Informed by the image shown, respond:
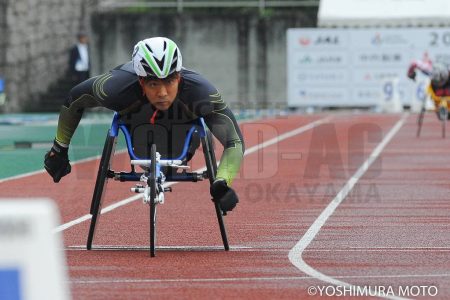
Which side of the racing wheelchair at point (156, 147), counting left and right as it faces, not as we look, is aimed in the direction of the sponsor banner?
back

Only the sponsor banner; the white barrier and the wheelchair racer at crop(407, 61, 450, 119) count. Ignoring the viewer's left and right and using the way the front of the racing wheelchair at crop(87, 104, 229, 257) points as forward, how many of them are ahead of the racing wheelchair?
1

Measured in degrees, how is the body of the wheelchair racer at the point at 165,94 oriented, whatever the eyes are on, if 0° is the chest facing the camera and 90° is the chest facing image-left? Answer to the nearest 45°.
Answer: approximately 0°

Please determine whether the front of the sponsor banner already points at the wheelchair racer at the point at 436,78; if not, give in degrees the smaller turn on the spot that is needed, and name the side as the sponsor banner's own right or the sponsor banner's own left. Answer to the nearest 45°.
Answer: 0° — it already faces them

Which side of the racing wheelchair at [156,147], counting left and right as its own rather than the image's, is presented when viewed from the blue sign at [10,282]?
front

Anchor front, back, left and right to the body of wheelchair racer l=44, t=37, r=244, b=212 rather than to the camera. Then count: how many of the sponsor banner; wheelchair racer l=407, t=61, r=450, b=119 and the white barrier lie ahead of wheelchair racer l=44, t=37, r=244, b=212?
1

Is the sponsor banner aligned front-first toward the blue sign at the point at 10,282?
yes

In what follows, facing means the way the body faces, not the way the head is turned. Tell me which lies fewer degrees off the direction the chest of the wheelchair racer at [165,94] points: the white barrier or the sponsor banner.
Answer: the white barrier

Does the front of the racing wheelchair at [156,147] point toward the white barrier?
yes

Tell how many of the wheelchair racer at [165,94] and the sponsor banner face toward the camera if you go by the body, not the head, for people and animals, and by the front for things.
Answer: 2

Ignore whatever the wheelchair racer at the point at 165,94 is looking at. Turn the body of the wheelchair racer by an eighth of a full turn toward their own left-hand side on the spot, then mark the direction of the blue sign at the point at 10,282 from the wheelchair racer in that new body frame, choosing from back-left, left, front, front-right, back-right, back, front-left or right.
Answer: front-right

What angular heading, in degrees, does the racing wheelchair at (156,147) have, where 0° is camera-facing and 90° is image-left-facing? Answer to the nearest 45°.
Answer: approximately 0°
